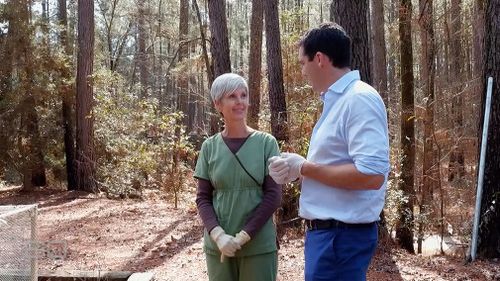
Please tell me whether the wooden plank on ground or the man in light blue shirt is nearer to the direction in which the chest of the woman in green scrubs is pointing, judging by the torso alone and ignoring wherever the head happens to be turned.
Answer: the man in light blue shirt

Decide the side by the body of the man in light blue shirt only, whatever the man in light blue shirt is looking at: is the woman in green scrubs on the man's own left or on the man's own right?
on the man's own right

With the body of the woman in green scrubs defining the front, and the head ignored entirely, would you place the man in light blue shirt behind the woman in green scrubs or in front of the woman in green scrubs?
in front

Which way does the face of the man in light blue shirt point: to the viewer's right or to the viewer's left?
to the viewer's left

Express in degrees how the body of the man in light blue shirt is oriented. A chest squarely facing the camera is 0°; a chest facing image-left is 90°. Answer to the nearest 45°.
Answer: approximately 90°

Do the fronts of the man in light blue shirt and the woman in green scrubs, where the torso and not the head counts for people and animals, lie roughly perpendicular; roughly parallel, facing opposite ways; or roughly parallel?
roughly perpendicular

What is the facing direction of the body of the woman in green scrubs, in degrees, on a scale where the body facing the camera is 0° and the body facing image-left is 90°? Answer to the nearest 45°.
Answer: approximately 0°

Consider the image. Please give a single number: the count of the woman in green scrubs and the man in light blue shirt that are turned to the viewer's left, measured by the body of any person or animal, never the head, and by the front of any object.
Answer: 1
